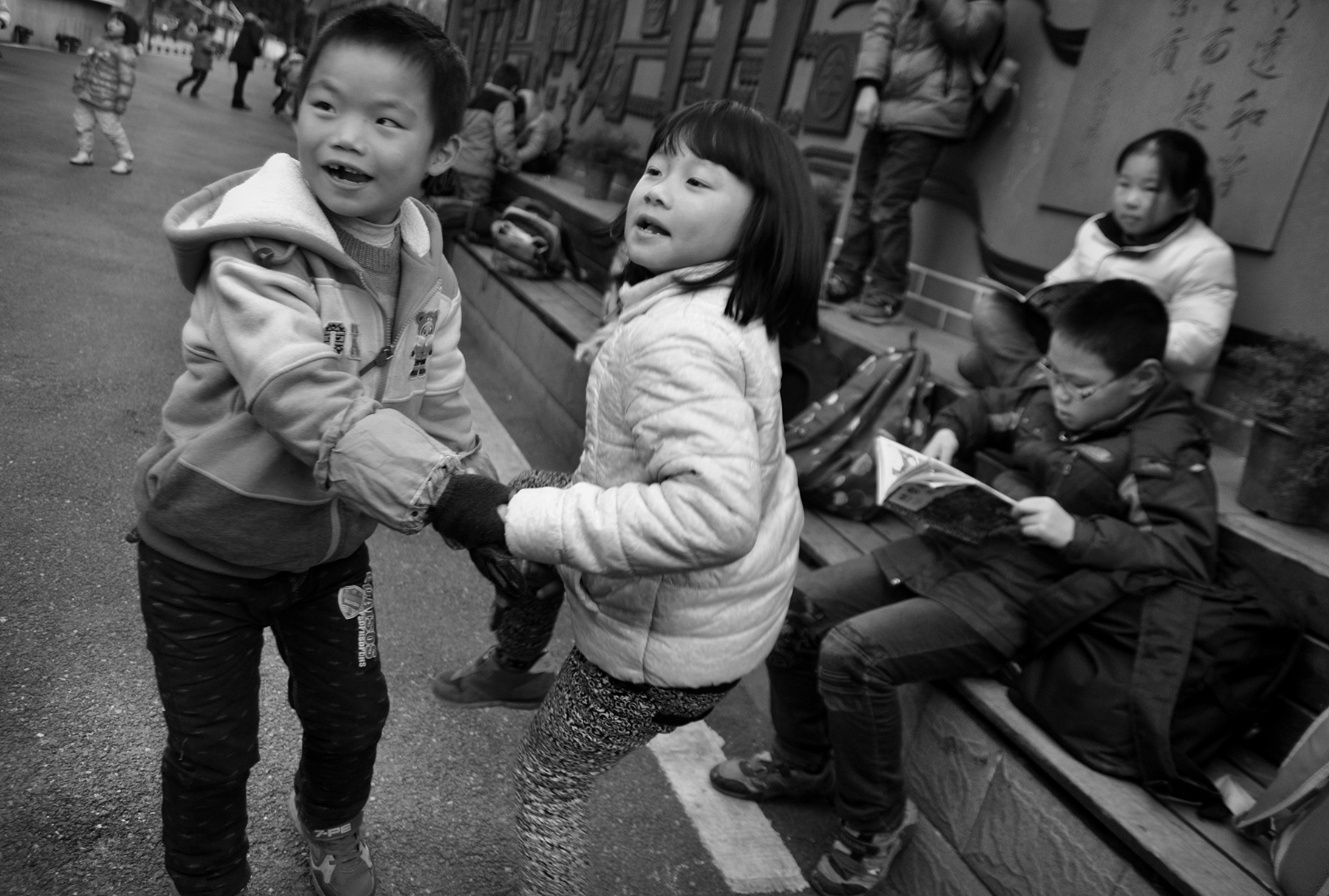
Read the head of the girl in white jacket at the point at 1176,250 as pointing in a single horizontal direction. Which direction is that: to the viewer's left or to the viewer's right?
to the viewer's left

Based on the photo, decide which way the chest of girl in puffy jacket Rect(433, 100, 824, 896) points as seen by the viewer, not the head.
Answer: to the viewer's left

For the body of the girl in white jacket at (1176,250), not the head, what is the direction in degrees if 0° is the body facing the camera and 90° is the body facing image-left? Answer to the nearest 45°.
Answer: approximately 45°

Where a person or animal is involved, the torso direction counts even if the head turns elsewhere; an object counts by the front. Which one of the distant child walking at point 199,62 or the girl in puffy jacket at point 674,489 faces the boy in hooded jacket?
the girl in puffy jacket

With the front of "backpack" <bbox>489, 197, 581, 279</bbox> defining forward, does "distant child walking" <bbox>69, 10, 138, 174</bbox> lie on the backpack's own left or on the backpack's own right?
on the backpack's own right

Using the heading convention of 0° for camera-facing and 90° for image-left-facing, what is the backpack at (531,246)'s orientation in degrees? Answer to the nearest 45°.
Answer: approximately 45°

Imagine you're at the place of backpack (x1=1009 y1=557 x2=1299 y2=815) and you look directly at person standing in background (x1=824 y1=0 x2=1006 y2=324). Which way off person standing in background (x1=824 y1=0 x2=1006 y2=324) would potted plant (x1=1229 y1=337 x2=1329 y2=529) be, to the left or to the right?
right

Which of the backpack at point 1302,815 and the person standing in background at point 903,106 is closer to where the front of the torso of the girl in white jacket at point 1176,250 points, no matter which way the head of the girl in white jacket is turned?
the backpack

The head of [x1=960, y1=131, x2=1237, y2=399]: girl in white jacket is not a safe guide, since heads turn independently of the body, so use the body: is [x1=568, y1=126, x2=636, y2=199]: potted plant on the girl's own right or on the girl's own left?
on the girl's own right
